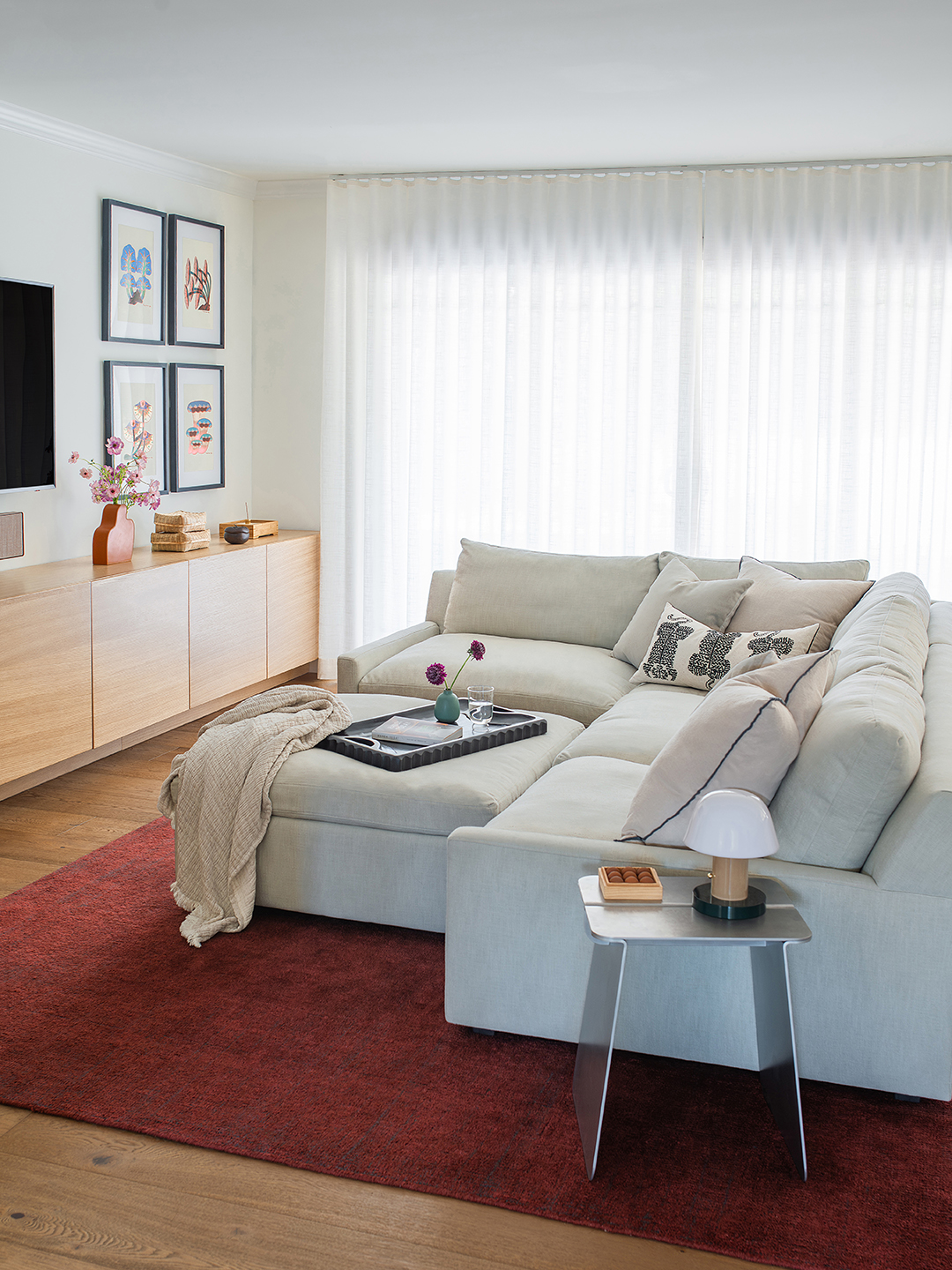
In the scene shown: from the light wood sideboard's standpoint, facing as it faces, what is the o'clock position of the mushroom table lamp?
The mushroom table lamp is roughly at 1 o'clock from the light wood sideboard.

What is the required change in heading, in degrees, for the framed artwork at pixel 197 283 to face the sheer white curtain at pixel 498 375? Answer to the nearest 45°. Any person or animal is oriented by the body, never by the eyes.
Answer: approximately 45° to its left

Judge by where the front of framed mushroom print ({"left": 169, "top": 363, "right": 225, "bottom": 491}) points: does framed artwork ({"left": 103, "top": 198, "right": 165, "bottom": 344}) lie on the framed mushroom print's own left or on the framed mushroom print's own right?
on the framed mushroom print's own right

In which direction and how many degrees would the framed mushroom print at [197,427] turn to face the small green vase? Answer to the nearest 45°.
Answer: approximately 45° to its right

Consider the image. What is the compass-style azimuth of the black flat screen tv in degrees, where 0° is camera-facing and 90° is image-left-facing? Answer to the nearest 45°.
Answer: approximately 315°

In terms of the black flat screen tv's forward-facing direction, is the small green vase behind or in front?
in front
